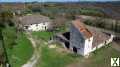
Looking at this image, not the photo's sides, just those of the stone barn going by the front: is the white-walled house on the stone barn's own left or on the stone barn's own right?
on the stone barn's own right

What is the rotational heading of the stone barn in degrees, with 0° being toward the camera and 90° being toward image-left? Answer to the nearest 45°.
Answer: approximately 45°
